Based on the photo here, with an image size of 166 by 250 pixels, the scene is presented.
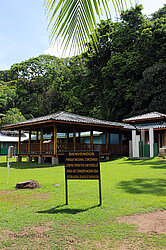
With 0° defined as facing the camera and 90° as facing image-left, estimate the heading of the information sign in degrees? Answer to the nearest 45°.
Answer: approximately 0°

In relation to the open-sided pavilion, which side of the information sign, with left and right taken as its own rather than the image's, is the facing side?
back

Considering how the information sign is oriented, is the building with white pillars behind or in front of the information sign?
behind
